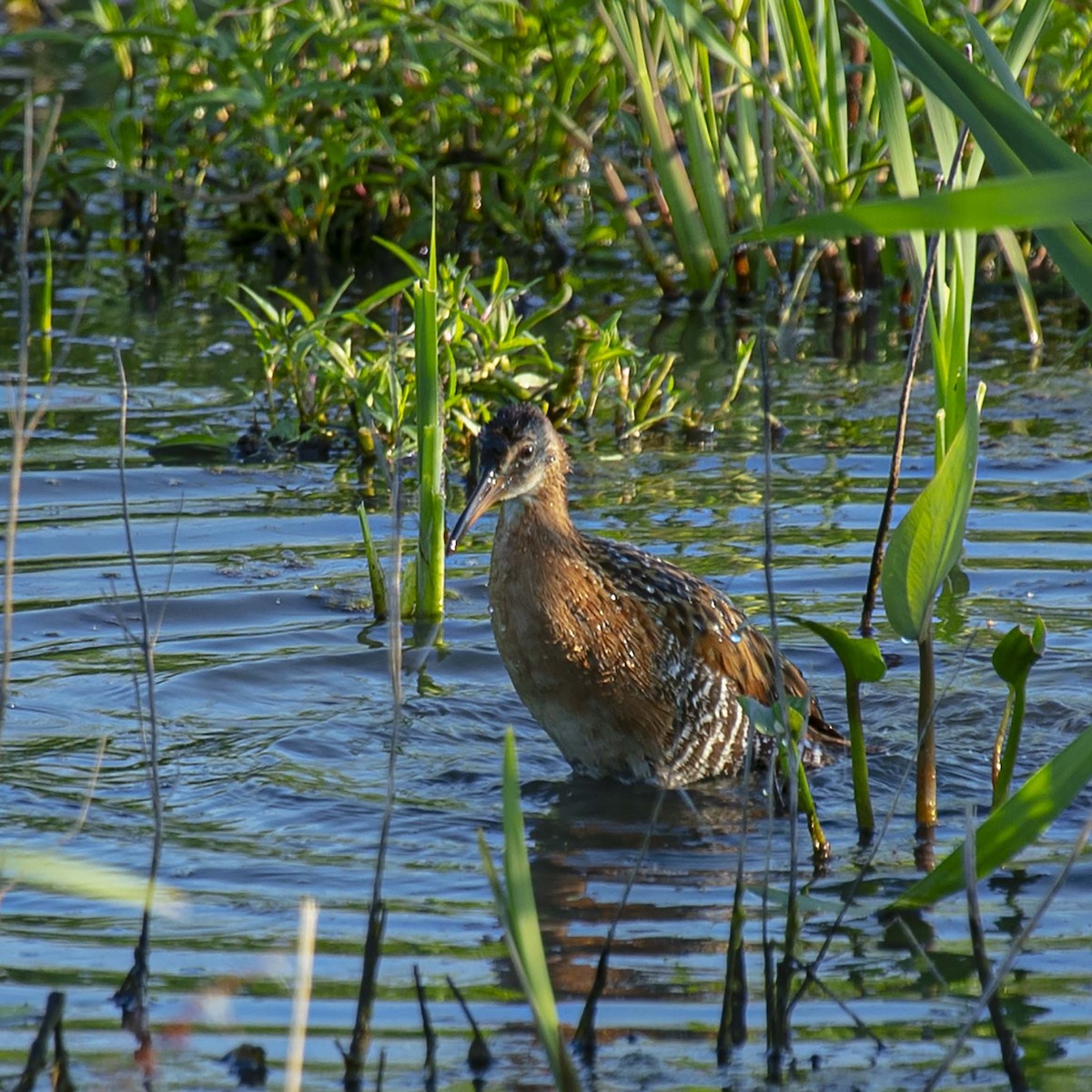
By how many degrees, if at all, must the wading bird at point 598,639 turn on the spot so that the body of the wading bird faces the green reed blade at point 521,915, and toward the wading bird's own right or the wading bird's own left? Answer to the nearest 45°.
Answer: approximately 45° to the wading bird's own left

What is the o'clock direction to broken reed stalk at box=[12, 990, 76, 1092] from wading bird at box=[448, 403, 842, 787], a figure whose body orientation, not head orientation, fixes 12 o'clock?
The broken reed stalk is roughly at 11 o'clock from the wading bird.

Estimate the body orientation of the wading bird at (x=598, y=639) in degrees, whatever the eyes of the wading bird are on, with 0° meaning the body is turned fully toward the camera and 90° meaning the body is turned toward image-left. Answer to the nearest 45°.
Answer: approximately 45°

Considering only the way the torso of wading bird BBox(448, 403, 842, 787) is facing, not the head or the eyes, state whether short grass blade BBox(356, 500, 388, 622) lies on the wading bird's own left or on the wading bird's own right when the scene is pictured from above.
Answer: on the wading bird's own right

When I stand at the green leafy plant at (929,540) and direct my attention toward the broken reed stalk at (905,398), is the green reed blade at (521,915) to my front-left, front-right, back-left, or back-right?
back-left

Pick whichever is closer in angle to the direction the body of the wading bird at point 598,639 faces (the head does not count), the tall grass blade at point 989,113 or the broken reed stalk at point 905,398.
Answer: the tall grass blade

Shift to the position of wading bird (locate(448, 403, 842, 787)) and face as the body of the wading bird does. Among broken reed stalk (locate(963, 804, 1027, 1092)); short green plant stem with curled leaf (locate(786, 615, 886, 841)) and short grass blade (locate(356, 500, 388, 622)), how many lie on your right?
1

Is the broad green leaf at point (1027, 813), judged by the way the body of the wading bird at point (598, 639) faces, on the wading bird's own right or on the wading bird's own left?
on the wading bird's own left

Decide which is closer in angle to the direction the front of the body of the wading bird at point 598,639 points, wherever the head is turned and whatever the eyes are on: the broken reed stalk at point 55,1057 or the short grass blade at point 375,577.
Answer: the broken reed stalk
